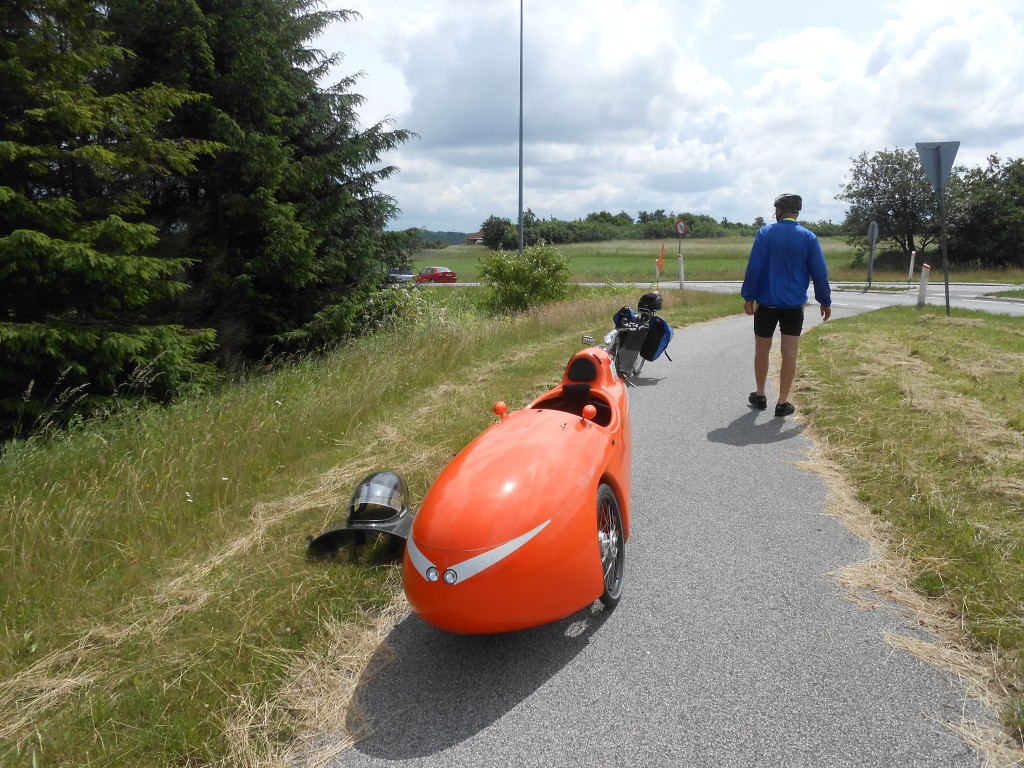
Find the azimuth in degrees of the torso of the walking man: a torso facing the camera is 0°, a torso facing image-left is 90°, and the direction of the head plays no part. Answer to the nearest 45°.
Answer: approximately 180°

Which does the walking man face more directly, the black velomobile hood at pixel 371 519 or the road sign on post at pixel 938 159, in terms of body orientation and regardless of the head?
the road sign on post

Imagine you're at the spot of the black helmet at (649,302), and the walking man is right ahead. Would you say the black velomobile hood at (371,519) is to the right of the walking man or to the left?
right

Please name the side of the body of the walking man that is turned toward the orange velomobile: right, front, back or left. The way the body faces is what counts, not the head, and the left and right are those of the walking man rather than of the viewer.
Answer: back

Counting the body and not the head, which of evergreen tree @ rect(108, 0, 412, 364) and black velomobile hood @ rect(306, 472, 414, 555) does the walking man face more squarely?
the evergreen tree

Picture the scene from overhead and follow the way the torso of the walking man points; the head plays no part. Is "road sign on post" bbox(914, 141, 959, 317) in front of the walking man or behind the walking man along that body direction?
in front

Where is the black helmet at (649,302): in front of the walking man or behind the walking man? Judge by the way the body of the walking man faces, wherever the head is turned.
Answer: in front

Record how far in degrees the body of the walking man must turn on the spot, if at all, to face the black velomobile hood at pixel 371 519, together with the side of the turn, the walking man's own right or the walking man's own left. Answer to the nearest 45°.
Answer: approximately 135° to the walking man's own left

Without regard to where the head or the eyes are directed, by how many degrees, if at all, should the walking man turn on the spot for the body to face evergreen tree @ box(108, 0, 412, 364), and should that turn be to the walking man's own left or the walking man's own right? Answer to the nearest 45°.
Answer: approximately 90° to the walking man's own left

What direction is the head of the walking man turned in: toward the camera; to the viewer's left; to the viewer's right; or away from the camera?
away from the camera

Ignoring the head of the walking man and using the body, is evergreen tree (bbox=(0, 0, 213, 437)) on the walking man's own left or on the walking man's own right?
on the walking man's own left
